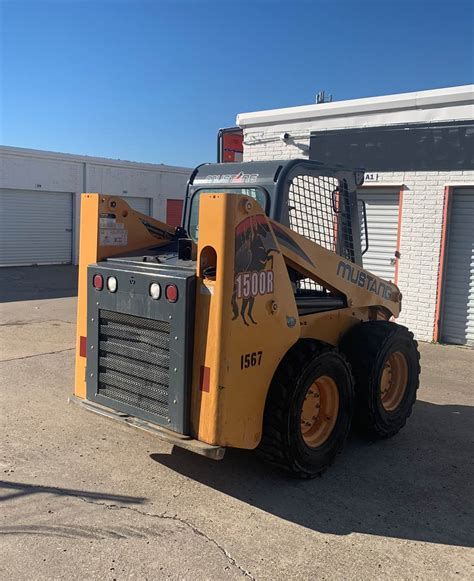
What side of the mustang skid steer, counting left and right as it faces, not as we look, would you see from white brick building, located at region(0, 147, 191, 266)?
left

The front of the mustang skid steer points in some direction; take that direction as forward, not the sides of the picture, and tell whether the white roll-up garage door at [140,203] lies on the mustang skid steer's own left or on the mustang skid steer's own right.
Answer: on the mustang skid steer's own left

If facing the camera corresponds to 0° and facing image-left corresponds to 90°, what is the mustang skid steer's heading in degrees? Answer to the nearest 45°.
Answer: approximately 225°

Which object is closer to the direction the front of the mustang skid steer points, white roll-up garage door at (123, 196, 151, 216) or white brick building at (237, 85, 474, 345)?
the white brick building

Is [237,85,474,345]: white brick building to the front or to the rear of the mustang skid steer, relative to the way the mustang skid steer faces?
to the front
